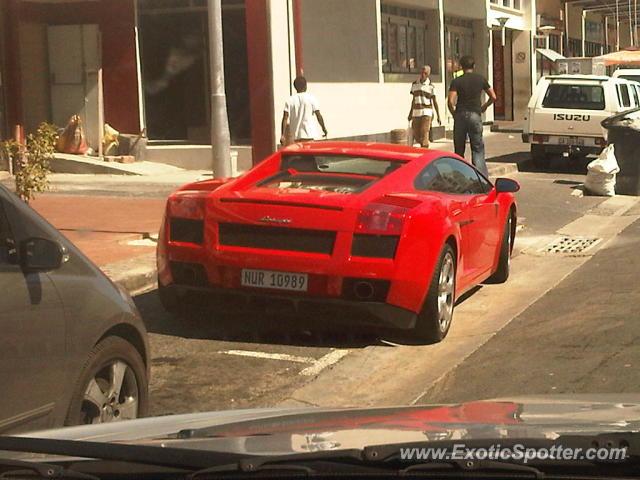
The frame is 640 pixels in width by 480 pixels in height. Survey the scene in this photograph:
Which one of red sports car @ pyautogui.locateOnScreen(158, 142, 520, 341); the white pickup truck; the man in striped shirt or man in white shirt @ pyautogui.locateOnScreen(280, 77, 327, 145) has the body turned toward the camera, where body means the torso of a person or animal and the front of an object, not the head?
the man in striped shirt

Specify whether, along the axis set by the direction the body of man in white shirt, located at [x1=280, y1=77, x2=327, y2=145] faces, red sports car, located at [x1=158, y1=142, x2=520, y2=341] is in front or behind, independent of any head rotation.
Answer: behind

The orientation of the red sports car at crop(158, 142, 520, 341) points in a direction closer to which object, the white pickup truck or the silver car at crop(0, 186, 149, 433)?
the white pickup truck

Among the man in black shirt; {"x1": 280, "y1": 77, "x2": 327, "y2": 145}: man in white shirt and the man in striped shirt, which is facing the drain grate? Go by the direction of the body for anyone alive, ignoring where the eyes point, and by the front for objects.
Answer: the man in striped shirt

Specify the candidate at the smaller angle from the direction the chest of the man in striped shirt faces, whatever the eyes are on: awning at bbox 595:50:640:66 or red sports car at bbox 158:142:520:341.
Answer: the red sports car

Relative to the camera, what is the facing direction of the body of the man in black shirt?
away from the camera

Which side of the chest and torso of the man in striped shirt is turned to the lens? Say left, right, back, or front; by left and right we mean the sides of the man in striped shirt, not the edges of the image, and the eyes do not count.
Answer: front

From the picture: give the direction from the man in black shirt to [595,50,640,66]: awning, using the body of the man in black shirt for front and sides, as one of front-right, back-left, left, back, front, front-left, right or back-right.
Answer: front

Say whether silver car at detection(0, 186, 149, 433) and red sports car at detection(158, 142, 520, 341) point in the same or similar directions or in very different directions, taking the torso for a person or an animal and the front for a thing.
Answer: same or similar directions

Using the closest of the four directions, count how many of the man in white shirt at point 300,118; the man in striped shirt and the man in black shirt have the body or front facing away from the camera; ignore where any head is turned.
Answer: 2

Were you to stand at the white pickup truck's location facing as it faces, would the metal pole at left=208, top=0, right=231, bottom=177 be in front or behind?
behind

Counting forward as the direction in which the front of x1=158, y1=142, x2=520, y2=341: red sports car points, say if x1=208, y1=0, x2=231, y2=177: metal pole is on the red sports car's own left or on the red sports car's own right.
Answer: on the red sports car's own left

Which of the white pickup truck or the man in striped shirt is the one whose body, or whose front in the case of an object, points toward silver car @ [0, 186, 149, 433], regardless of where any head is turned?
the man in striped shirt

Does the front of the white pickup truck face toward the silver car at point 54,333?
no

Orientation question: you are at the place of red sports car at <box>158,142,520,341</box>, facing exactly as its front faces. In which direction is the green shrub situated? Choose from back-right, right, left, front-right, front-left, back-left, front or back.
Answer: left

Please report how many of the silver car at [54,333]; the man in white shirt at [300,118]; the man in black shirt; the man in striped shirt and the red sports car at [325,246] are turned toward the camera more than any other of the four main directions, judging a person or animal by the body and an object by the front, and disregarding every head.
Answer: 1

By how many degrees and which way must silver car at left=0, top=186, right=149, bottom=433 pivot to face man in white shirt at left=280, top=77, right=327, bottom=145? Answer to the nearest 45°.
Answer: approximately 45° to its left

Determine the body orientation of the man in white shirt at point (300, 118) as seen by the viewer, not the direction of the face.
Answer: away from the camera
